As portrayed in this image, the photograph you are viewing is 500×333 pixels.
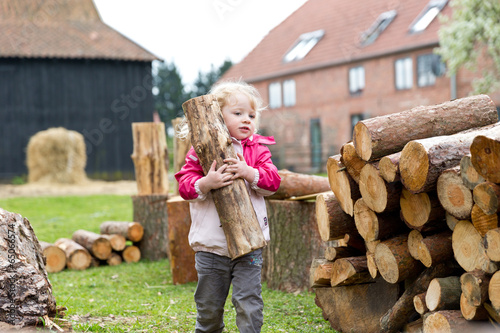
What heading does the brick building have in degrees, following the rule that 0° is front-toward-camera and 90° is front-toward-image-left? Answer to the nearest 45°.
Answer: approximately 45°

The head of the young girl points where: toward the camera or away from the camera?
toward the camera

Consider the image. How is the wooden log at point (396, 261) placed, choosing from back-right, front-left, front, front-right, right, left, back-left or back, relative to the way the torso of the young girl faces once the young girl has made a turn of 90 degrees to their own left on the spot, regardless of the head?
front

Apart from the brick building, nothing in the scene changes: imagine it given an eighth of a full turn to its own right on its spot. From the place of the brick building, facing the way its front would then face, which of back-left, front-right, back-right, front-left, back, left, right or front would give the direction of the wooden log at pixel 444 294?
left

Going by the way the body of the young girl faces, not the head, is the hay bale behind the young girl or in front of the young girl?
behind

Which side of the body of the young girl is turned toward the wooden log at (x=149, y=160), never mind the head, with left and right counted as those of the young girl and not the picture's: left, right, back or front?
back

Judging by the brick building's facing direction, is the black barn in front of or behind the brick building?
in front

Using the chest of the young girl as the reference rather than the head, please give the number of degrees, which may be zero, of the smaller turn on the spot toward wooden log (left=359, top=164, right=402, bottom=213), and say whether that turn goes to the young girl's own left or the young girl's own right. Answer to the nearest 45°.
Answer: approximately 90° to the young girl's own left

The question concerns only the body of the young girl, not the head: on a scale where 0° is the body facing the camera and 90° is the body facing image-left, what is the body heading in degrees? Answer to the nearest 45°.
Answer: approximately 0°

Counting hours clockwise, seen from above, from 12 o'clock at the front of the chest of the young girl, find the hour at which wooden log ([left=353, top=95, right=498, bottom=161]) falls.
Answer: The wooden log is roughly at 9 o'clock from the young girl.

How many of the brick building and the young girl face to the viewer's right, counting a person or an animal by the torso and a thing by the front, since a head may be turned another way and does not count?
0
